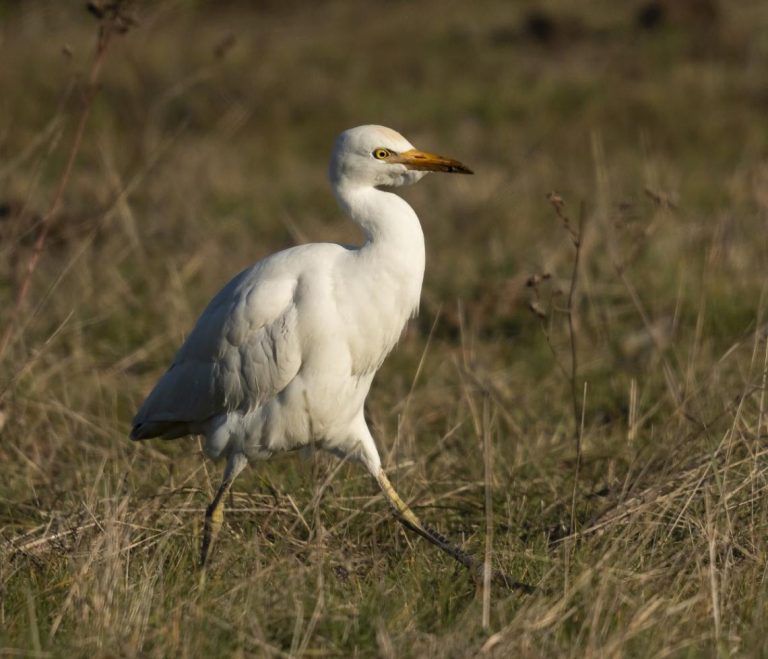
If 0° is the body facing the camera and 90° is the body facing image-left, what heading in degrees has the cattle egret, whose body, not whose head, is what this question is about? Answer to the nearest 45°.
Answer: approximately 270°
